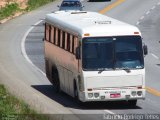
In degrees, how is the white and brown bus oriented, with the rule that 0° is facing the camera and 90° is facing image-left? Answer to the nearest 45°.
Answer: approximately 0°
